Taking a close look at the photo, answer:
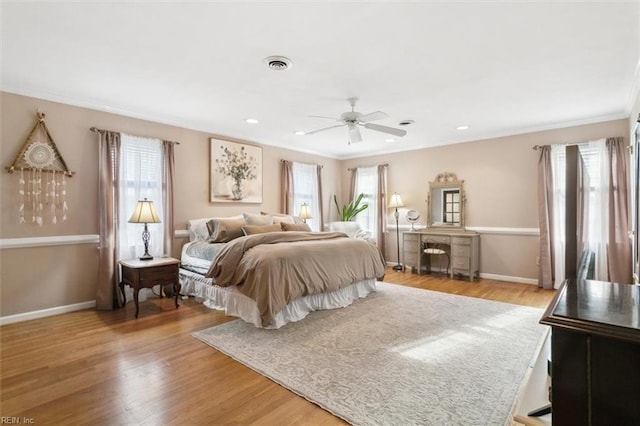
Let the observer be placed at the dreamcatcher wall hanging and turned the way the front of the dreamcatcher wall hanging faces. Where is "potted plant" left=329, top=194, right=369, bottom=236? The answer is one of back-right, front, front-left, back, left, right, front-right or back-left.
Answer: left

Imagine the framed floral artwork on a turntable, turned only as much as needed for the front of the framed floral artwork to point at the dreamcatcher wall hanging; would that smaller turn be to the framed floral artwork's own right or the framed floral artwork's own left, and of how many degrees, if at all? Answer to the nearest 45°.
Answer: approximately 90° to the framed floral artwork's own right

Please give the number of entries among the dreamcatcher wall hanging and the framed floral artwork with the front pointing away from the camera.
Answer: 0

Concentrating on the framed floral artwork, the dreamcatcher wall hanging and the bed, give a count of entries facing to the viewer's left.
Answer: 0

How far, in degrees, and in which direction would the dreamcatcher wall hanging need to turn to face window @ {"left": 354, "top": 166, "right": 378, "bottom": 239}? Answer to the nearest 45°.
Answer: approximately 90° to its left

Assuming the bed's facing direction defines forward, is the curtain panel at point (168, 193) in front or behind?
behind

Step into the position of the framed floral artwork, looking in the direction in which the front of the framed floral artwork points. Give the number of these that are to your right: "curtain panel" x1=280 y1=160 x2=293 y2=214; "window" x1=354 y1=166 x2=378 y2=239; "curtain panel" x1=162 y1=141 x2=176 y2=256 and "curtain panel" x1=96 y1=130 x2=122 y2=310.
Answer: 2

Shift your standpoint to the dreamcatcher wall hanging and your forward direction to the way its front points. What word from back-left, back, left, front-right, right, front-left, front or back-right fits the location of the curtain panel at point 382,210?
left

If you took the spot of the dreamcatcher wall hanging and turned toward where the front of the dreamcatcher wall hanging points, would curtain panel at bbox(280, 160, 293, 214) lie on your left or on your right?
on your left

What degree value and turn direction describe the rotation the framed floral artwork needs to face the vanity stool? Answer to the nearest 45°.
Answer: approximately 45° to its left

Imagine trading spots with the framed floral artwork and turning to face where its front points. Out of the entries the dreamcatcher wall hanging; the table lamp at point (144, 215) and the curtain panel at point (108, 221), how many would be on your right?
3

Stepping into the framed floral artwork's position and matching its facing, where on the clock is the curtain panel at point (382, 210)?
The curtain panel is roughly at 10 o'clock from the framed floral artwork.

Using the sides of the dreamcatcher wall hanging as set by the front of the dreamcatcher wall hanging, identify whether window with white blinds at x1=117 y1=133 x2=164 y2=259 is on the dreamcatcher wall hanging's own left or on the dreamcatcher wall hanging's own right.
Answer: on the dreamcatcher wall hanging's own left

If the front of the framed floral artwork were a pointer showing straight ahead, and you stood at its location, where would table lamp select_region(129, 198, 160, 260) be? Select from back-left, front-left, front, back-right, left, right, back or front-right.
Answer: right

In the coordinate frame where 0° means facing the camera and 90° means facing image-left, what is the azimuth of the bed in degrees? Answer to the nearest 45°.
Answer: approximately 315°

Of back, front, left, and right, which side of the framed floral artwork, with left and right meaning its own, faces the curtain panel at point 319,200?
left

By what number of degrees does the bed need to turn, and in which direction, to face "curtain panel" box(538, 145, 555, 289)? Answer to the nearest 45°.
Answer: approximately 45° to its left
